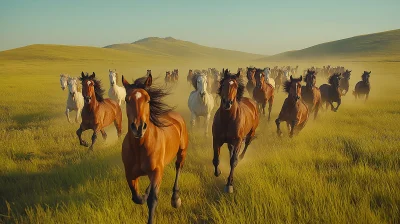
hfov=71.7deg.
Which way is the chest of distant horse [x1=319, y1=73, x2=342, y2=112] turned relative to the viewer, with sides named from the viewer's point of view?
facing the viewer and to the right of the viewer

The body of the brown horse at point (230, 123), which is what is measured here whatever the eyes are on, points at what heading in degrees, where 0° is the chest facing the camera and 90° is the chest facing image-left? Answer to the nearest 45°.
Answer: approximately 45°

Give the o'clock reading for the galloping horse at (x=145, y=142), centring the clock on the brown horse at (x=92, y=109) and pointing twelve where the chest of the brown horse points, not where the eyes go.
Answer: The galloping horse is roughly at 10 o'clock from the brown horse.

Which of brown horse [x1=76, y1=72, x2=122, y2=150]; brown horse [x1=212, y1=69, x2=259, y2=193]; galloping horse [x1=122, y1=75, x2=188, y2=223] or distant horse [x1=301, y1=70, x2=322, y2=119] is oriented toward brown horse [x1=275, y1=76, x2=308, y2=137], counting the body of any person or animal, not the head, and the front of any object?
the distant horse

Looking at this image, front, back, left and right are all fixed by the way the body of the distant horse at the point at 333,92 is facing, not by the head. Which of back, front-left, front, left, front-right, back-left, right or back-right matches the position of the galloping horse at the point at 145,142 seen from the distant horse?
front-right

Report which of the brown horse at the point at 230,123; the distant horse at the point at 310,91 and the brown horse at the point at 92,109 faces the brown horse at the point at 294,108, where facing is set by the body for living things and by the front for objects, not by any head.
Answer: the distant horse

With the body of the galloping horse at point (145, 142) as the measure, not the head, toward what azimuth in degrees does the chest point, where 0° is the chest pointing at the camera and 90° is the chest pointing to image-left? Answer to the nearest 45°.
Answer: approximately 45°

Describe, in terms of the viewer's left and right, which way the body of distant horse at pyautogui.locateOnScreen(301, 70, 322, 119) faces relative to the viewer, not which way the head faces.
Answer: facing the viewer

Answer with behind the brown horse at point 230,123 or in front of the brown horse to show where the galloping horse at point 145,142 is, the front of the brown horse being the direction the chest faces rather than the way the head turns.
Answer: in front

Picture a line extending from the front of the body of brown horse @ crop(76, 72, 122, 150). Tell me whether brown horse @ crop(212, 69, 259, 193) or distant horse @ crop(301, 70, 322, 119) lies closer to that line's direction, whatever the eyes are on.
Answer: the brown horse

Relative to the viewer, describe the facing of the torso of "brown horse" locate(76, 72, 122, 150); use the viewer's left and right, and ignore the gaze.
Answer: facing the viewer and to the left of the viewer

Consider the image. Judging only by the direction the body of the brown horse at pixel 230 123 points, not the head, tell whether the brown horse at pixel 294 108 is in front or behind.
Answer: behind

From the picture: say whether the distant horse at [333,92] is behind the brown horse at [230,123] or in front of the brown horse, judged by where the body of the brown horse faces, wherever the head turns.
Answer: behind

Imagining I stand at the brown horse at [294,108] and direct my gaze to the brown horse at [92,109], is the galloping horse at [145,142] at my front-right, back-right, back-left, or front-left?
front-left
